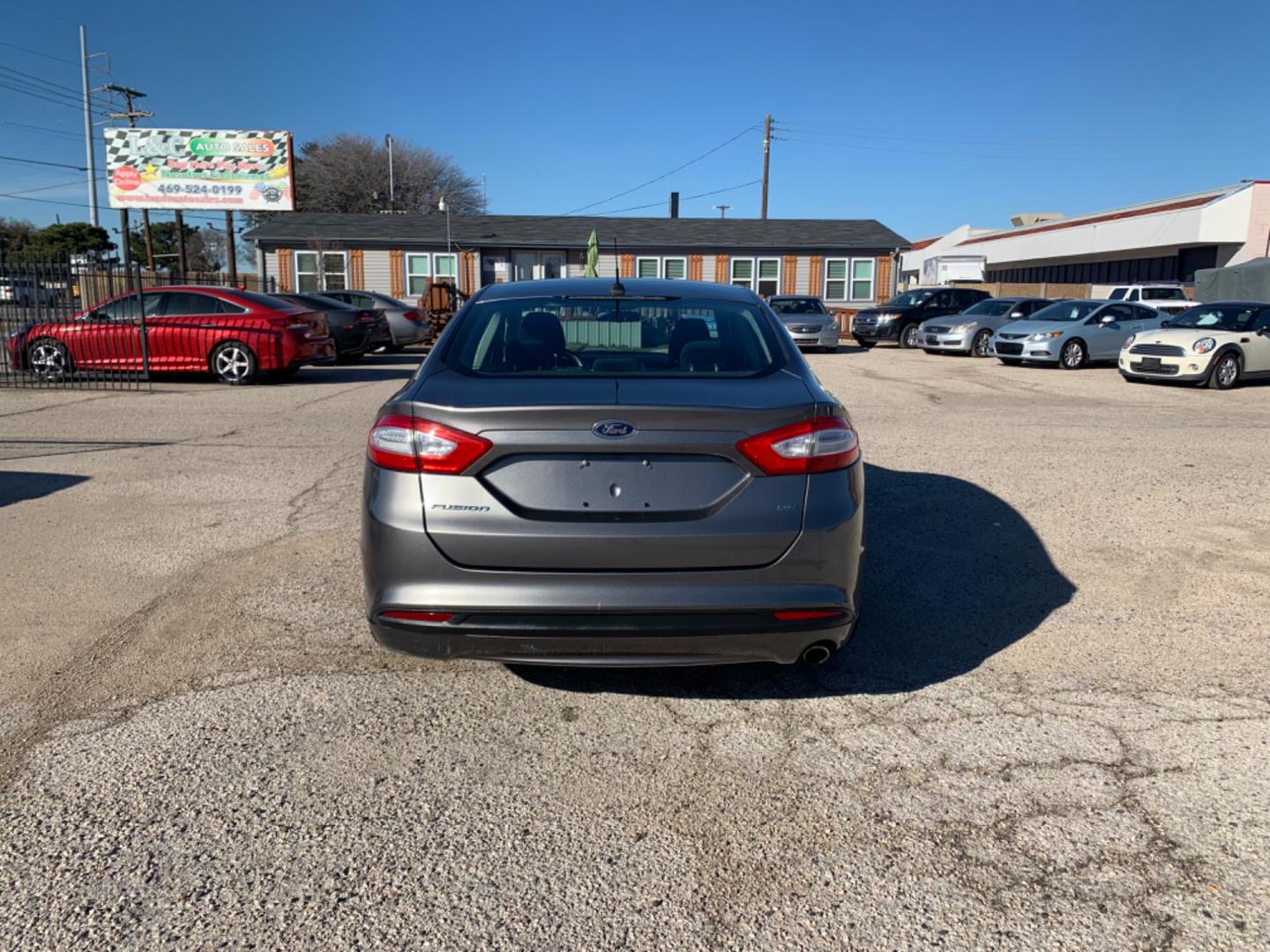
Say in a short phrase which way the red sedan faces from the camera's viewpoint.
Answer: facing to the left of the viewer

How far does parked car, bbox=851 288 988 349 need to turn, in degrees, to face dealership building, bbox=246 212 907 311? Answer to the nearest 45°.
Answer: approximately 90° to its right

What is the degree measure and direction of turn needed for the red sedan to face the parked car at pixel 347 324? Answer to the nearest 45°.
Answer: approximately 135° to its right

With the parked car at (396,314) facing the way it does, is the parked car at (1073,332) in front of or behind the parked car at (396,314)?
behind

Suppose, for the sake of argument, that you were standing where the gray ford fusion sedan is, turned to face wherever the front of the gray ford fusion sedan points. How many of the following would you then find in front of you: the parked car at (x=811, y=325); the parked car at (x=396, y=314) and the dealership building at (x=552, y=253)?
3

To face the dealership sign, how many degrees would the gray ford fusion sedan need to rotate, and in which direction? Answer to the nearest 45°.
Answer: approximately 45° to its left

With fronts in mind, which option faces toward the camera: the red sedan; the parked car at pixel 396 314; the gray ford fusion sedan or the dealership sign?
the dealership sign

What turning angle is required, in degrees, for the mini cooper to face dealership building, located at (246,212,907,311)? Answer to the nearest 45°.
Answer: approximately 90° to its right

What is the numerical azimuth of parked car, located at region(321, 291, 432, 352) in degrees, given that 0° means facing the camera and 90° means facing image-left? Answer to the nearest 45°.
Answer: approximately 135°

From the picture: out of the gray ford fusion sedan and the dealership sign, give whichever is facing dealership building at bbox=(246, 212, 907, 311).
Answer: the gray ford fusion sedan

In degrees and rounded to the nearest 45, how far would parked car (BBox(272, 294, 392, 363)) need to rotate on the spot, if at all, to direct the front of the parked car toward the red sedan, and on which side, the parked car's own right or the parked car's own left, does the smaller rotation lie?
approximately 90° to the parked car's own left

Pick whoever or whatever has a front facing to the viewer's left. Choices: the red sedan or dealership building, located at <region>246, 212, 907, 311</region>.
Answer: the red sedan

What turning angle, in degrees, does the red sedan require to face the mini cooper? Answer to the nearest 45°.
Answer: approximately 180°

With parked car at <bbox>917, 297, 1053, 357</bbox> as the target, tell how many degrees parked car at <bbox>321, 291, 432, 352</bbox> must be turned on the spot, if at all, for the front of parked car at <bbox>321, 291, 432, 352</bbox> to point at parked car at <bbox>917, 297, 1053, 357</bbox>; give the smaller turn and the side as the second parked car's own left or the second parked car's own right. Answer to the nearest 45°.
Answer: approximately 135° to the second parked car's own right

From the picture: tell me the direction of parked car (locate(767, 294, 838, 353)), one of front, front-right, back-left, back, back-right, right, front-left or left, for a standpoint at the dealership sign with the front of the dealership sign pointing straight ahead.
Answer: front-left
